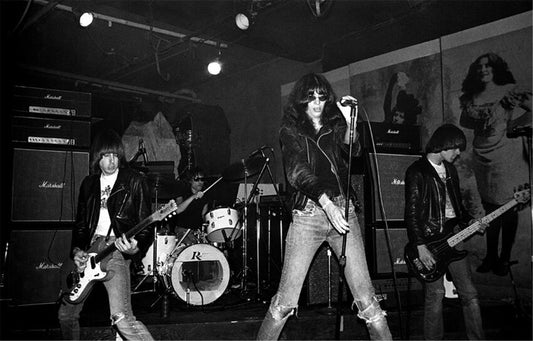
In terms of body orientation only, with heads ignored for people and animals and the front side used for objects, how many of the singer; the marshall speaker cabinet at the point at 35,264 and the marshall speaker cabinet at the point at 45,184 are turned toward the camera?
3

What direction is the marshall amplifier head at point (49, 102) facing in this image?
toward the camera

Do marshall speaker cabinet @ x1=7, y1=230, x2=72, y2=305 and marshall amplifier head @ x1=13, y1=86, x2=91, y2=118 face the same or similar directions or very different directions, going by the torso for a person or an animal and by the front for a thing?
same or similar directions

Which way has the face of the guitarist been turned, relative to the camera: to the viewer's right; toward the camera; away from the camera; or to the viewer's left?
toward the camera

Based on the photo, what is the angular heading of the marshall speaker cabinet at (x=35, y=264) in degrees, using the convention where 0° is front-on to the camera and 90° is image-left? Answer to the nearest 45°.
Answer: approximately 0°

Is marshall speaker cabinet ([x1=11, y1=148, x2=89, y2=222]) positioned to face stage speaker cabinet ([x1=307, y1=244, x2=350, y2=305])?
no

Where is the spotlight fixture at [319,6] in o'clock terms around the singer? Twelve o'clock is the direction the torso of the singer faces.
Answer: The spotlight fixture is roughly at 6 o'clock from the singer.

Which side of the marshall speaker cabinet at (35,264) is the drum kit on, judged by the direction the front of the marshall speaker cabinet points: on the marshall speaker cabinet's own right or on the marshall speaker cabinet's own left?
on the marshall speaker cabinet's own left

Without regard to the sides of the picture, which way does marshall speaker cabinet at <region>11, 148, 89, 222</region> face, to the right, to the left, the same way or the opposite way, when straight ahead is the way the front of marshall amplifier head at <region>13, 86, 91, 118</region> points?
the same way

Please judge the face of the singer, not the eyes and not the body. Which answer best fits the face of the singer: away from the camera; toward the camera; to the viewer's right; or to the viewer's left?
toward the camera

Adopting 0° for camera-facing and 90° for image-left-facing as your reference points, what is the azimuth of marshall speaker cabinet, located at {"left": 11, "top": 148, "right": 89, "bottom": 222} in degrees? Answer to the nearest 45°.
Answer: approximately 0°

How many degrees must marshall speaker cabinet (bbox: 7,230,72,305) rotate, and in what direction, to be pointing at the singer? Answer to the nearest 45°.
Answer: approximately 45° to its left

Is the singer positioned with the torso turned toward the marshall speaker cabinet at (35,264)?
no

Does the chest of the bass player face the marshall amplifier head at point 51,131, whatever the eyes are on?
no
